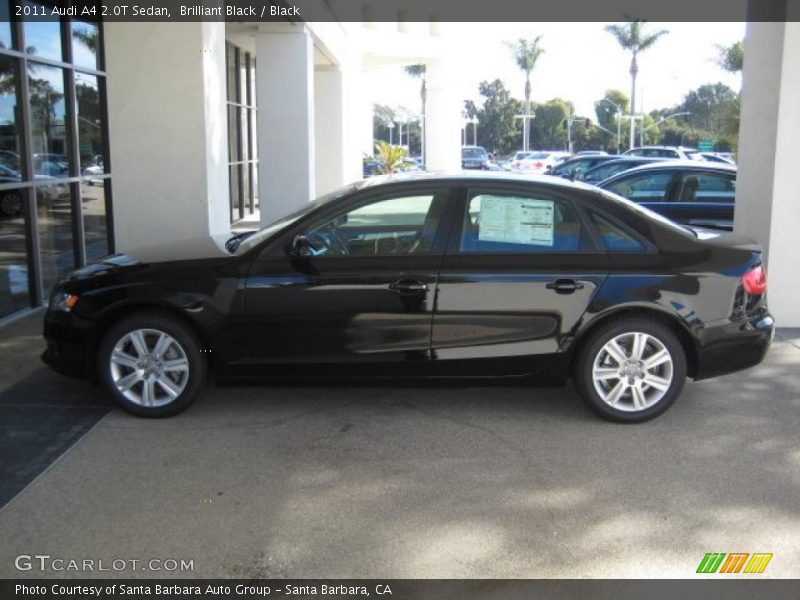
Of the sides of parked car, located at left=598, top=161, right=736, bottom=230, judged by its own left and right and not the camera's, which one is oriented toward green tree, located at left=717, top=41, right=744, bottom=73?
right

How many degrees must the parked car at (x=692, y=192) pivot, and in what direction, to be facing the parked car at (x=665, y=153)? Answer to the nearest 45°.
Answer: approximately 90° to its right

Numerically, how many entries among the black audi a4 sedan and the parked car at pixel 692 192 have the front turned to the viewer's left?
2

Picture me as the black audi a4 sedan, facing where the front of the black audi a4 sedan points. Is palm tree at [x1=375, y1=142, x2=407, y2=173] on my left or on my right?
on my right

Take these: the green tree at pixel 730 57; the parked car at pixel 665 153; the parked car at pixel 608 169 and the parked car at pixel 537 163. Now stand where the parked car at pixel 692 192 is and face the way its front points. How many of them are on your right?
4

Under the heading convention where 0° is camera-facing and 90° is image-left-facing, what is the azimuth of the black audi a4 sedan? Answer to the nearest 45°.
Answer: approximately 90°

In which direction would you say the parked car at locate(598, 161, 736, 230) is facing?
to the viewer's left

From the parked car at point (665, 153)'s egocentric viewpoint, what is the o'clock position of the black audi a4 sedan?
The black audi a4 sedan is roughly at 9 o'clock from the parked car.

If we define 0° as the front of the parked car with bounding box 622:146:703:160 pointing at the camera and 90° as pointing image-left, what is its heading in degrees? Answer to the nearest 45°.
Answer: approximately 90°
